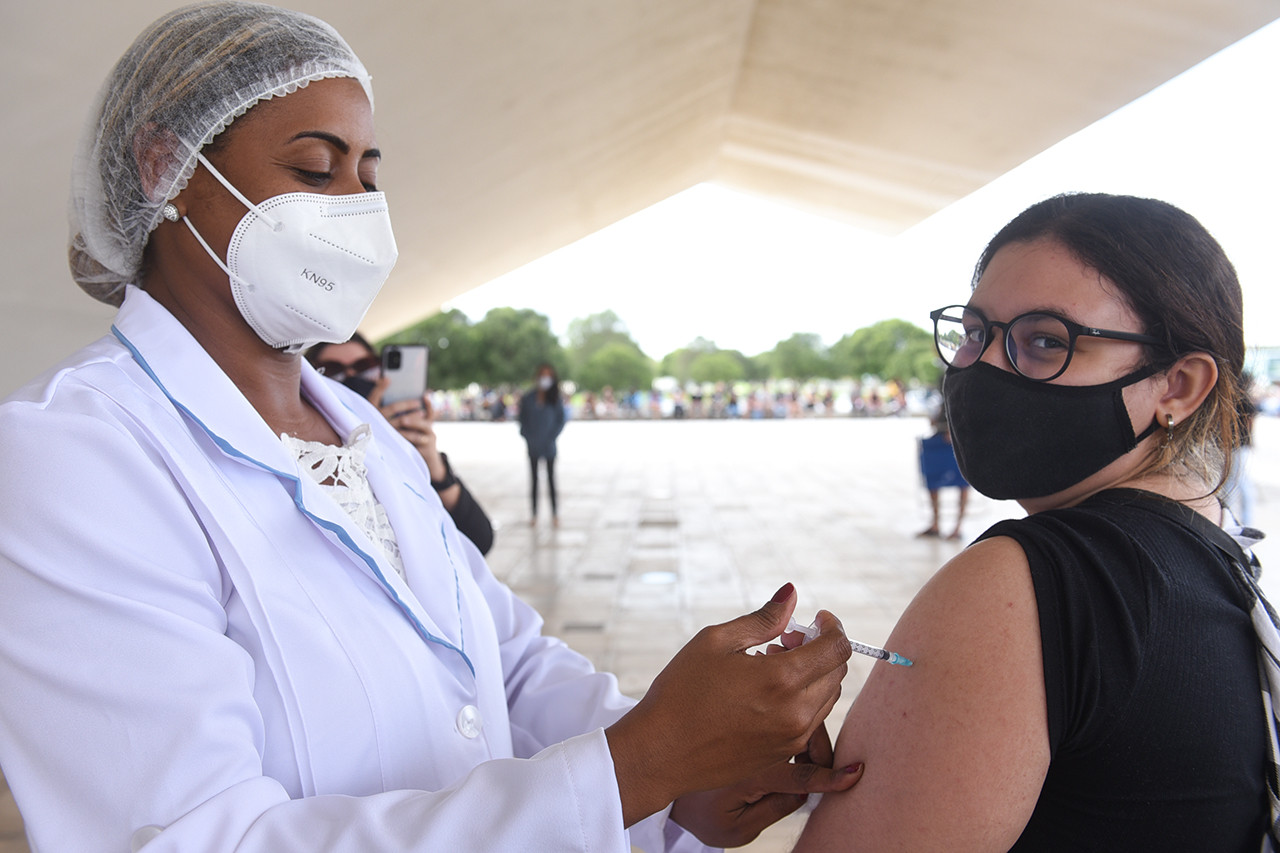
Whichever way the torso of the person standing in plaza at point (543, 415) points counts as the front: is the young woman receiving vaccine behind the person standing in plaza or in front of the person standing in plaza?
in front

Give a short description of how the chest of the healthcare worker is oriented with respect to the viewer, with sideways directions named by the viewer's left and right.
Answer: facing the viewer and to the right of the viewer

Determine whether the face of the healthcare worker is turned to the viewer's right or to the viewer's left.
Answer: to the viewer's right

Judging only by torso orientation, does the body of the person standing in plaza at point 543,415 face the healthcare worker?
yes

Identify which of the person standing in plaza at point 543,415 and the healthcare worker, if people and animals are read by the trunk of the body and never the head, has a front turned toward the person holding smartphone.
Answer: the person standing in plaza

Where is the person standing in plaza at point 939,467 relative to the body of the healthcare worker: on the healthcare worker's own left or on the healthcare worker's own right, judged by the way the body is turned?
on the healthcare worker's own left

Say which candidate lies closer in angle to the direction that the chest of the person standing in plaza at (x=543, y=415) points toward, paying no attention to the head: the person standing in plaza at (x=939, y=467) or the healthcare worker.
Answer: the healthcare worker

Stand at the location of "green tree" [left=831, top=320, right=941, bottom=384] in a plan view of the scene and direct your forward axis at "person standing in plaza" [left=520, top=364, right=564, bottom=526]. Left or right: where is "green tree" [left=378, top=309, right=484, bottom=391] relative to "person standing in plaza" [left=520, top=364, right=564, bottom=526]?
right

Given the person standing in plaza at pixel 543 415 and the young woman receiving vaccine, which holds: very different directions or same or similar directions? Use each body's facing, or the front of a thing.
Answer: very different directions

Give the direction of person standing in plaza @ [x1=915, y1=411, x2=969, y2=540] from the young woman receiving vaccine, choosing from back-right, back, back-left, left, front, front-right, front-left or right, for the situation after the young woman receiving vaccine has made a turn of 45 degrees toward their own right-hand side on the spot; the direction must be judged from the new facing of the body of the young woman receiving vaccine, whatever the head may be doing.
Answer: front

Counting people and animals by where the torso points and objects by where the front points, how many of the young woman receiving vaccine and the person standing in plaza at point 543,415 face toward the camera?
1

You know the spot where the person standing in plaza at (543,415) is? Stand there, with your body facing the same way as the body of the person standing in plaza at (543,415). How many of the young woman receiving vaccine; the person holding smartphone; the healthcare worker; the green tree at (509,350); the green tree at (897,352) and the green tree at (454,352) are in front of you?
3

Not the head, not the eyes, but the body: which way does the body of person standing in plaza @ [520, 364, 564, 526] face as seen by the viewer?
toward the camera

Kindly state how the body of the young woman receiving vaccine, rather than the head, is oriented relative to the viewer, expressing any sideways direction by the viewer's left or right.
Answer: facing away from the viewer and to the left of the viewer

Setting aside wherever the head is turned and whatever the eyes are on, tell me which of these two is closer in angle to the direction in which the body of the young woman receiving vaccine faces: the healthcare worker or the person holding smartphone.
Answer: the person holding smartphone

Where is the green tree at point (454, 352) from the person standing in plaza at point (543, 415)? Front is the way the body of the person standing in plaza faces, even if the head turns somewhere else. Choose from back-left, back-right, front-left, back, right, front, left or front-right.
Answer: back

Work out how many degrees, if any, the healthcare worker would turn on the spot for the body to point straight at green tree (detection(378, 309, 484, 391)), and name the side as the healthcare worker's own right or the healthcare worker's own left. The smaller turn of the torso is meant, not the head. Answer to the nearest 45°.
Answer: approximately 135° to the healthcare worker's own left
